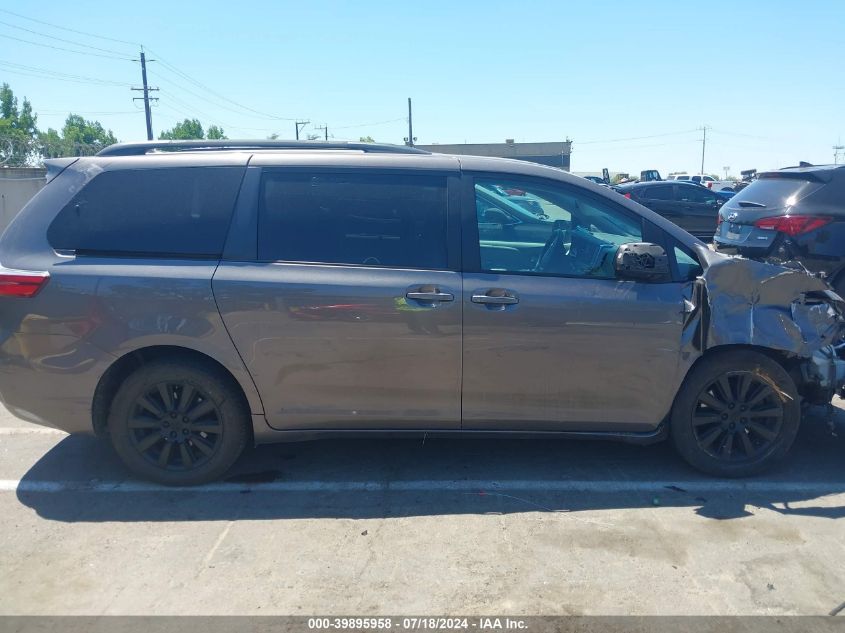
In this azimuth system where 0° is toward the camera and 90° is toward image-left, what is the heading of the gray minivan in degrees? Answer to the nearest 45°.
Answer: approximately 270°

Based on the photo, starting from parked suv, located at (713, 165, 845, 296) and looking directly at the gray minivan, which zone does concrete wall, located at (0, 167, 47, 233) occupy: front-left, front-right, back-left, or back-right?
front-right

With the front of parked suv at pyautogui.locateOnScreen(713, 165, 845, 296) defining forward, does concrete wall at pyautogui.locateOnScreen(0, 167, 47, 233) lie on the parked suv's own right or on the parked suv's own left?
on the parked suv's own left

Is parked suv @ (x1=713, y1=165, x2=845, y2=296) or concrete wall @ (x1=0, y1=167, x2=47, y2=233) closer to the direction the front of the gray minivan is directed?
the parked suv

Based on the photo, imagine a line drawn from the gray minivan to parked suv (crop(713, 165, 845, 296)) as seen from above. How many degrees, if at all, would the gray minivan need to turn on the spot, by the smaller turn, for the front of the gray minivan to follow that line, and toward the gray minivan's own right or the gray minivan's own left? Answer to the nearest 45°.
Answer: approximately 45° to the gray minivan's own left

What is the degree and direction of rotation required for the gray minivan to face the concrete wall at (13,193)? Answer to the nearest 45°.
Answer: approximately 135° to its left

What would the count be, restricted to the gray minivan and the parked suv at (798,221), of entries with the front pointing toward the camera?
0

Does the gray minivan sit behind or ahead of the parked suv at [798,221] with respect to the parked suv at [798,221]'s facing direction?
behind

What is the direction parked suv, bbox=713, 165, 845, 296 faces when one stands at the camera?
facing away from the viewer and to the right of the viewer
